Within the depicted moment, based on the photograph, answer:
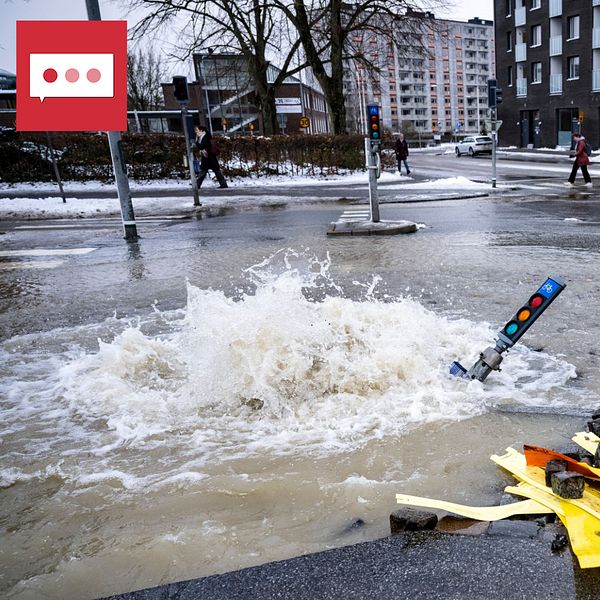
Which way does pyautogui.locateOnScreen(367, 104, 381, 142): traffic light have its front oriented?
toward the camera

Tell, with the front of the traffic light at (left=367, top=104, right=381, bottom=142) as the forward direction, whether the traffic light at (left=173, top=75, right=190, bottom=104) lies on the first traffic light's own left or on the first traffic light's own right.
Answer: on the first traffic light's own right

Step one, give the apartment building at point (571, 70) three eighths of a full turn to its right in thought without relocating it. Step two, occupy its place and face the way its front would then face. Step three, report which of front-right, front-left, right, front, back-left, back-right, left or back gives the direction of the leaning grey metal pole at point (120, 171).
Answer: back

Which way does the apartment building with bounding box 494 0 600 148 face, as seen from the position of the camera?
facing the viewer and to the left of the viewer

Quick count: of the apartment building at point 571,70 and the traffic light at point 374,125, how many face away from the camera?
0

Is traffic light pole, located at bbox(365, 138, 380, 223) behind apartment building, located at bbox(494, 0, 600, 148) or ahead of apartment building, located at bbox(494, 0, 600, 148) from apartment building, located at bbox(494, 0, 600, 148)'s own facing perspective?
ahead

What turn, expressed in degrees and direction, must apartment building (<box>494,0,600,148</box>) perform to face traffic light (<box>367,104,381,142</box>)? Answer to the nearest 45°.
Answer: approximately 45° to its left

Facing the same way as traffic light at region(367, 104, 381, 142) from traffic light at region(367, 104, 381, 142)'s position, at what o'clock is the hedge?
The hedge is roughly at 5 o'clock from the traffic light.

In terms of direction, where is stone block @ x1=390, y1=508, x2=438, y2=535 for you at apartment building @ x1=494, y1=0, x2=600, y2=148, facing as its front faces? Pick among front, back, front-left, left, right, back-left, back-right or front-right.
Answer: front-left

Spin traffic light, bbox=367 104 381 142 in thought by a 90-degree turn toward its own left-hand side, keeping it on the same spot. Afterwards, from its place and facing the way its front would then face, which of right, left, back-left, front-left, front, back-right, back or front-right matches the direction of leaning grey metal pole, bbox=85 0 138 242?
back

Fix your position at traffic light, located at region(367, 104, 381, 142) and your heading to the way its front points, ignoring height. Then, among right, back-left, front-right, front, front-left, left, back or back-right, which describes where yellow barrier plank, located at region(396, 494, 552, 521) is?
front

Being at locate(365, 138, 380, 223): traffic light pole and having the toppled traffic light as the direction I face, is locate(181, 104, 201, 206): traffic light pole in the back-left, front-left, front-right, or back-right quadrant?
back-right

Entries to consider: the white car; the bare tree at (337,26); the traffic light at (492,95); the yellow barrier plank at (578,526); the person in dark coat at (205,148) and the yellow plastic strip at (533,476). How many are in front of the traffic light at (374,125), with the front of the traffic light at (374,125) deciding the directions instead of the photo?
2

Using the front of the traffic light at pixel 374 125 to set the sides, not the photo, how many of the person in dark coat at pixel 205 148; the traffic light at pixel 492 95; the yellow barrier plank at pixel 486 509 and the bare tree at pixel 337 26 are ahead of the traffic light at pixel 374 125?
1

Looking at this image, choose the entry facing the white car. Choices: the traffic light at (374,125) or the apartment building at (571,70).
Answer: the apartment building

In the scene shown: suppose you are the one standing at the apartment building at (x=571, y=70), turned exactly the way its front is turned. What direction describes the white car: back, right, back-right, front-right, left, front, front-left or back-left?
front

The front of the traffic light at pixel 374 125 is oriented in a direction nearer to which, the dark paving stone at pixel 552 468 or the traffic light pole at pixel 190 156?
the dark paving stone
